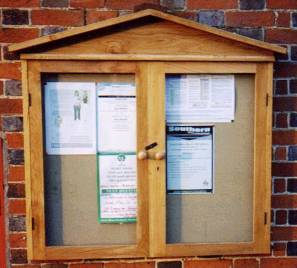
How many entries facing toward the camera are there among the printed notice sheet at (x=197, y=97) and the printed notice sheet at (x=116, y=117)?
2

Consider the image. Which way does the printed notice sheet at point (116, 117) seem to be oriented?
toward the camera

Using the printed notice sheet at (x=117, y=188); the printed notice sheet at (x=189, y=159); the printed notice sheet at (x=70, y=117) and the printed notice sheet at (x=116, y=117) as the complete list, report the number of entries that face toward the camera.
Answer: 4

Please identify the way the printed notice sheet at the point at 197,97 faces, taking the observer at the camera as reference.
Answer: facing the viewer

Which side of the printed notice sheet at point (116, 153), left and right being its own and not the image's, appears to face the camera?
front

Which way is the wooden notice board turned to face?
toward the camera

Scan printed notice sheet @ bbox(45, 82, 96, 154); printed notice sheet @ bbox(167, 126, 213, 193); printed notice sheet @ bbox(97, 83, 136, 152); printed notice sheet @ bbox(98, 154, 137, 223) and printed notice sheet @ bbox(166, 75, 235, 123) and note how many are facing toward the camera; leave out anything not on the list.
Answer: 5

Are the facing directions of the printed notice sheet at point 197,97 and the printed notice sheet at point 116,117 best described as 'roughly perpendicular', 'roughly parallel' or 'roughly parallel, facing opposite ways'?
roughly parallel

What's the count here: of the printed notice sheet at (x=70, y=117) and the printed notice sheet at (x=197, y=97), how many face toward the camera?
2
